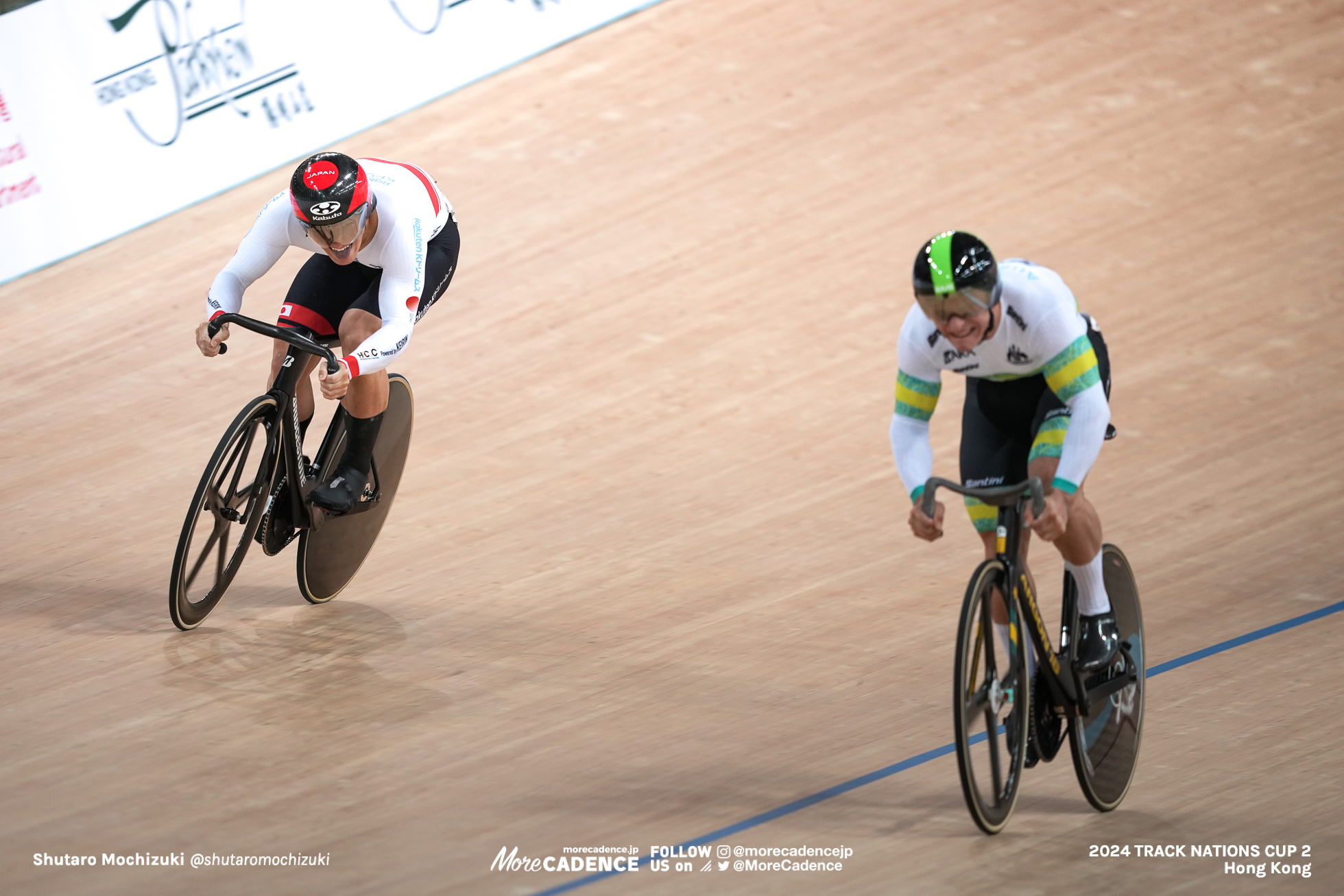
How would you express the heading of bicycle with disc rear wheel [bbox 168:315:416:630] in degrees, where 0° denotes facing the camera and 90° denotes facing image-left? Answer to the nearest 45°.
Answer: approximately 45°

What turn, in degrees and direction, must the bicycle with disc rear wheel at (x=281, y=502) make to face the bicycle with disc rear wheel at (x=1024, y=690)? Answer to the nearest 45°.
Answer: approximately 90° to its left

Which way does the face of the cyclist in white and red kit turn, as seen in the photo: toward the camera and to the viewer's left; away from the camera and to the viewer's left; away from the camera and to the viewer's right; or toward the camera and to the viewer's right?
toward the camera and to the viewer's left

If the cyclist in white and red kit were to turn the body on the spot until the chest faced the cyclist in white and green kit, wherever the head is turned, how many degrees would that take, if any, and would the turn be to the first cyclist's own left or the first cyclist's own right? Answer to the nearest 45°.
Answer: approximately 90° to the first cyclist's own left

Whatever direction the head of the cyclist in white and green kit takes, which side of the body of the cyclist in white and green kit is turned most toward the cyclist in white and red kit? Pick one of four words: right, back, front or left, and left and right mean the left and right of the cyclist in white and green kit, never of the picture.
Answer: right

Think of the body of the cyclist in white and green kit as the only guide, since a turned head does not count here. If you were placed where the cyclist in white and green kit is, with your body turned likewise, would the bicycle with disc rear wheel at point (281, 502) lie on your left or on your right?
on your right

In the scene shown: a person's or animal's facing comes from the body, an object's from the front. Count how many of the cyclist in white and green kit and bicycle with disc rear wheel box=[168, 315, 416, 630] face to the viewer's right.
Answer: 0

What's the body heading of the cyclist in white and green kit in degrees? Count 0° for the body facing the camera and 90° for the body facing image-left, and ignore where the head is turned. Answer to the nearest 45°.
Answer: approximately 45°

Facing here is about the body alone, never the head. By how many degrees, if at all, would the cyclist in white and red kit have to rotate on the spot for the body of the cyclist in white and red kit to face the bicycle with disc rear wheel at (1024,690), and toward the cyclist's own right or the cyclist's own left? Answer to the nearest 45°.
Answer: approximately 90° to the cyclist's own left

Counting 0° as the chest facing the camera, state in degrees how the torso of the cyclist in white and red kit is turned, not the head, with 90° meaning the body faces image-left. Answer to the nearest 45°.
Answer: approximately 45°

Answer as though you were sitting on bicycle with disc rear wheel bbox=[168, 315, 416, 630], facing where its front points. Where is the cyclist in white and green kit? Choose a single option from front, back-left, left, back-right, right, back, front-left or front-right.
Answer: left
